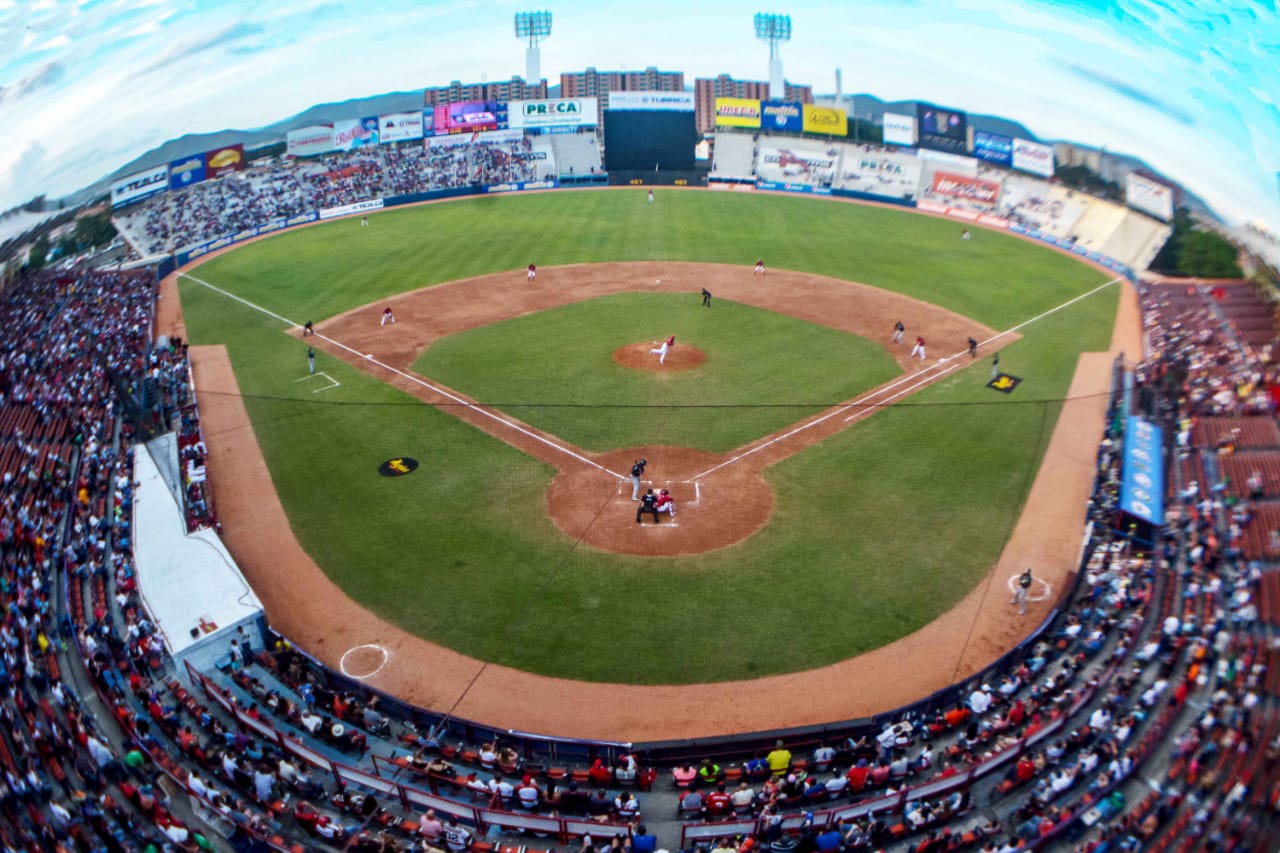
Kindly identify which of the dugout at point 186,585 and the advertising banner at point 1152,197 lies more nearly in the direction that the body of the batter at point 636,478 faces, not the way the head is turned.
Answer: the advertising banner

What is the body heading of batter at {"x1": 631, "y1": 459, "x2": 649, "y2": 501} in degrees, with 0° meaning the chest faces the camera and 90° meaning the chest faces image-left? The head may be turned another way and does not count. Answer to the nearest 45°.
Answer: approximately 270°

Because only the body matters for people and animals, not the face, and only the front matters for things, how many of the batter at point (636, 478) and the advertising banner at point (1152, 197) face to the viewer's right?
1

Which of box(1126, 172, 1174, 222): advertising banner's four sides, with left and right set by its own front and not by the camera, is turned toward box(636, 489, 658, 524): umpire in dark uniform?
front

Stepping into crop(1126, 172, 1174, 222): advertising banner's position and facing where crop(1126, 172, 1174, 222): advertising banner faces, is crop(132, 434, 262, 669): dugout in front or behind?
in front

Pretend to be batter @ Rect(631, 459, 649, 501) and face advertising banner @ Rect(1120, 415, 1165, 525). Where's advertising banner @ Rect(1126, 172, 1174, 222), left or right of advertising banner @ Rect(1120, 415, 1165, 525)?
left

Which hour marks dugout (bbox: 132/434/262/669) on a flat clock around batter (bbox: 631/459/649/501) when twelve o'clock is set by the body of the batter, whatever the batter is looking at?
The dugout is roughly at 5 o'clock from the batter.

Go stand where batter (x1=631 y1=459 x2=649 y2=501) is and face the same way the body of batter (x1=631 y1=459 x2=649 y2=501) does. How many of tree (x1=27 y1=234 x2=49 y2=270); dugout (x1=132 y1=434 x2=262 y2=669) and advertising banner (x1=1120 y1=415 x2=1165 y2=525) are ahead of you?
1

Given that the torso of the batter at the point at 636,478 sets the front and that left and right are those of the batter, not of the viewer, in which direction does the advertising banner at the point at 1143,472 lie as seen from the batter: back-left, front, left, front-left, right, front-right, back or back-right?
front

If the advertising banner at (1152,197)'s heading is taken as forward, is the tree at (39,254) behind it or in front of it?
in front

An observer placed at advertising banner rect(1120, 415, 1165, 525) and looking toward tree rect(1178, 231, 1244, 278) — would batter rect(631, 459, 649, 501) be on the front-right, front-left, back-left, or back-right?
back-left

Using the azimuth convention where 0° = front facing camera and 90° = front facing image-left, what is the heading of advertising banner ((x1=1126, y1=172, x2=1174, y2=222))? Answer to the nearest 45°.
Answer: approximately 45°

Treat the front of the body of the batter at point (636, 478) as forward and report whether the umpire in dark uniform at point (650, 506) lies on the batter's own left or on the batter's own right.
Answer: on the batter's own right

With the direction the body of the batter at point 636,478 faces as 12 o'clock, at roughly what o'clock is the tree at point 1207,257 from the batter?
The tree is roughly at 11 o'clock from the batter.
